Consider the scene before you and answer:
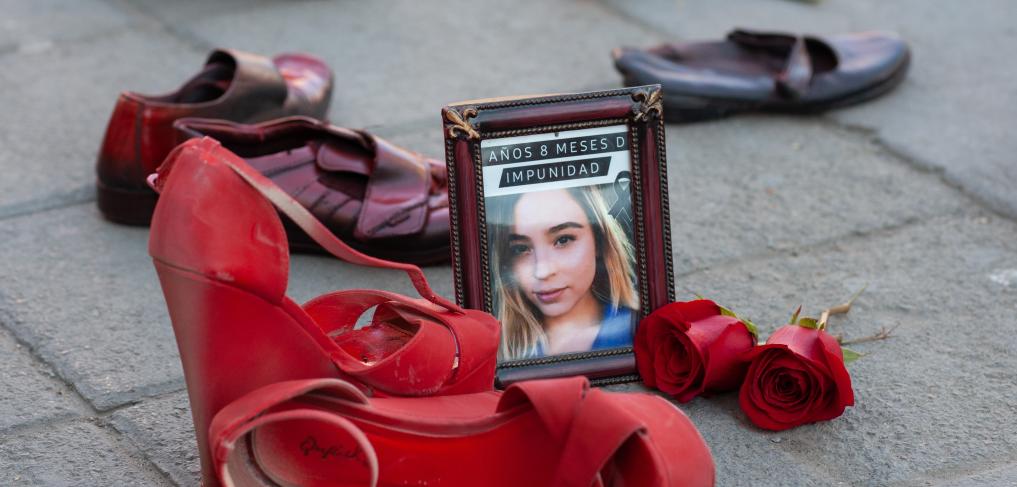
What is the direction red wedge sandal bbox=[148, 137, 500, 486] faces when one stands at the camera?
facing away from the viewer and to the right of the viewer

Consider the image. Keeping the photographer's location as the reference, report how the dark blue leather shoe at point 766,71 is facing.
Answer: facing to the right of the viewer

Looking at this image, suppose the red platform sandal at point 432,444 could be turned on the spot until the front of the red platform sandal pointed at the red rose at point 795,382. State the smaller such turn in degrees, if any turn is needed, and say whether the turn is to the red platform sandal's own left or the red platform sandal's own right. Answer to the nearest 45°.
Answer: approximately 45° to the red platform sandal's own left

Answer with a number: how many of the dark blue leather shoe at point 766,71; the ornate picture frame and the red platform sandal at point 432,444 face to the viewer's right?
2

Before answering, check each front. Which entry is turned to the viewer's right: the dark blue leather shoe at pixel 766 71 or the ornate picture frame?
the dark blue leather shoe

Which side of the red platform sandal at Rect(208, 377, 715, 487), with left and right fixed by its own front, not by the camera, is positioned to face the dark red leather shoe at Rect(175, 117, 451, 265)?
left

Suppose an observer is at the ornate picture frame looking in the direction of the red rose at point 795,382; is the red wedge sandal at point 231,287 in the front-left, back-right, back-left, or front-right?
back-right

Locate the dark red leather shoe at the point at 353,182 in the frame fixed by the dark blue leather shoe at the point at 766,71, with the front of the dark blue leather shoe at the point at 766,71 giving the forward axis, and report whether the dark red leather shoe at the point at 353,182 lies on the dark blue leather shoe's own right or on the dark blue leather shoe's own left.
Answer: on the dark blue leather shoe's own right

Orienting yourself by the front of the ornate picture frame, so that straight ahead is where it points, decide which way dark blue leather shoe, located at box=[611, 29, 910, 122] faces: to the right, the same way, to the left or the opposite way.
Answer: to the left

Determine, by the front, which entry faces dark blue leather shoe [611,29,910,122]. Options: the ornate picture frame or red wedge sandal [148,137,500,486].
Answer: the red wedge sandal

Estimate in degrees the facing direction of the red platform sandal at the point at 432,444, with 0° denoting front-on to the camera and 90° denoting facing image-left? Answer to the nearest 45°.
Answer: approximately 270°
